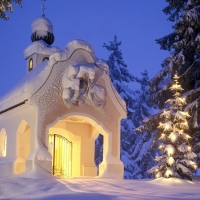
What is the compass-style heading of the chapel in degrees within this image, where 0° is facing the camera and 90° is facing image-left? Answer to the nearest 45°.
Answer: approximately 315°

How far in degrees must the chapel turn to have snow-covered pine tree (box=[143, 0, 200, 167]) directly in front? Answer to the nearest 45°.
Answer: approximately 45° to its left

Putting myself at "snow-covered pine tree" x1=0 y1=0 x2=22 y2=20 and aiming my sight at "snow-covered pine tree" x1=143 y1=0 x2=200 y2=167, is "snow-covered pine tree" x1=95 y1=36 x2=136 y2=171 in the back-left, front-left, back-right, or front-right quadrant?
front-left

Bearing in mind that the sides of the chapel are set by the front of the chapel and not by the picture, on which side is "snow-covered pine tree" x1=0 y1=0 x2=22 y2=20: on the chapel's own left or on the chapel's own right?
on the chapel's own right

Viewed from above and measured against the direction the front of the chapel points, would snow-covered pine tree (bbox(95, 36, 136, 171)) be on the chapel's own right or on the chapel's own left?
on the chapel's own left

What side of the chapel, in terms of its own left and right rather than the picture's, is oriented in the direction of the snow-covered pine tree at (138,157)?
left
